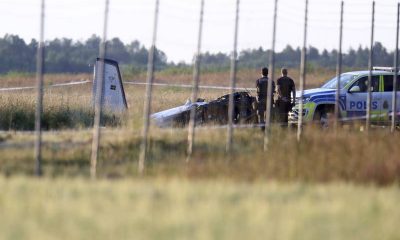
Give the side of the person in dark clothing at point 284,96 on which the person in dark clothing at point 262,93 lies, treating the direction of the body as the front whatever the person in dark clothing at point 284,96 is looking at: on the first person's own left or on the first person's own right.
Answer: on the first person's own left

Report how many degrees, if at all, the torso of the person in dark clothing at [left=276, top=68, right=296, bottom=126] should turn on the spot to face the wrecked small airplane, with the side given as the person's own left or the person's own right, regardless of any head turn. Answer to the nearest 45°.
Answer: approximately 90° to the person's own left

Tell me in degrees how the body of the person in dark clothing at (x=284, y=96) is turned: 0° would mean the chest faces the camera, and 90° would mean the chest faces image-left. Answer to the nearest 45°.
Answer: approximately 180°

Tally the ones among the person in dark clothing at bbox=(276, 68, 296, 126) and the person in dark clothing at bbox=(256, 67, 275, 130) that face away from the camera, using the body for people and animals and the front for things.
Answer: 2

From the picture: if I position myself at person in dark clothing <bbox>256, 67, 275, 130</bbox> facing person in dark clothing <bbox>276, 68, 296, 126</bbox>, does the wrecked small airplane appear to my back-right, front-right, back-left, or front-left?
back-left

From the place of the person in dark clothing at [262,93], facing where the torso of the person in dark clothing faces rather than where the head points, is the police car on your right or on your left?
on your right

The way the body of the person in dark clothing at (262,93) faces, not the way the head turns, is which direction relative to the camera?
away from the camera
